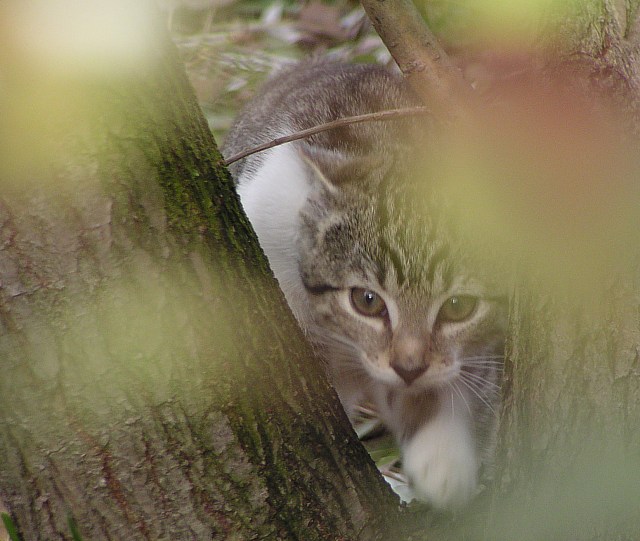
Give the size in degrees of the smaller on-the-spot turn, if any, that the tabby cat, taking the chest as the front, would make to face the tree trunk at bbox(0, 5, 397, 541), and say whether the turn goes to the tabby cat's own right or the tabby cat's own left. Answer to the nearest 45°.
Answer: approximately 45° to the tabby cat's own right

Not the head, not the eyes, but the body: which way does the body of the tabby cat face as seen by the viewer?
toward the camera

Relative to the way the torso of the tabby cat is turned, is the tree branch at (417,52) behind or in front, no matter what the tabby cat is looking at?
in front
